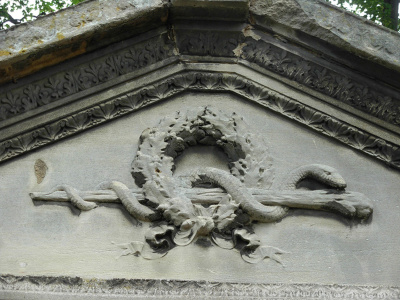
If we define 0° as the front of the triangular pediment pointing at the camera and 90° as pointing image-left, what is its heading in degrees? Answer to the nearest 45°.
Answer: approximately 0°
